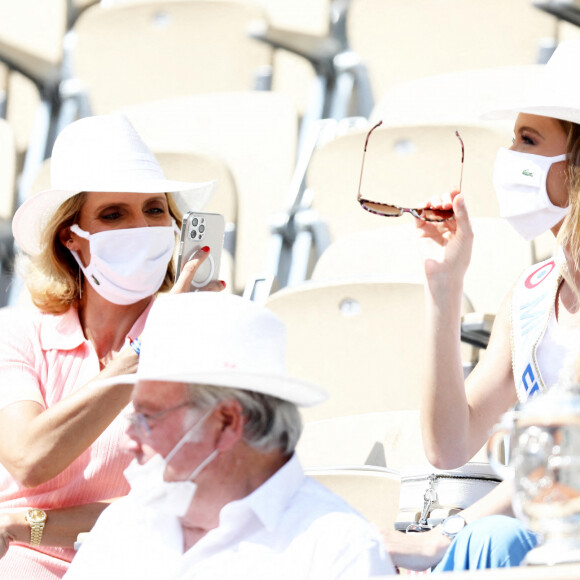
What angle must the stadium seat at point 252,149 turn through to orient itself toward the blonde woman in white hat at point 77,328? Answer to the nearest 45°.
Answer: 0° — it already faces them

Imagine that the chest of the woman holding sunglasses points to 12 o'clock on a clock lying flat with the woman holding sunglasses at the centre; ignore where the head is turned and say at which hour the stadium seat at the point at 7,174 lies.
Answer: The stadium seat is roughly at 3 o'clock from the woman holding sunglasses.

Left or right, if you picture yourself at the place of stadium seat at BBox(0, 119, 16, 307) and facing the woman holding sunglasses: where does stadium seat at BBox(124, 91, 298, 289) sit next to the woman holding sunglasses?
left

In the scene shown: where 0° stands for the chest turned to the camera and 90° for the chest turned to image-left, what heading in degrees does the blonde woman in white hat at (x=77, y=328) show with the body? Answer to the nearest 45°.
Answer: approximately 315°

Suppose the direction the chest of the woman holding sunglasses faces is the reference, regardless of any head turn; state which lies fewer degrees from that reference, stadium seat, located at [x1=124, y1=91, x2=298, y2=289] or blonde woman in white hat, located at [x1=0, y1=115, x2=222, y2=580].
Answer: the blonde woman in white hat

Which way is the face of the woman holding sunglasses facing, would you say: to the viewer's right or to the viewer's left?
to the viewer's left

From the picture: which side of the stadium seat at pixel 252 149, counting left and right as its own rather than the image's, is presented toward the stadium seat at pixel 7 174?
right

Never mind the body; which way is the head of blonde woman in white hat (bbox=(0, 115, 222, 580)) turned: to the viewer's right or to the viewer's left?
to the viewer's right

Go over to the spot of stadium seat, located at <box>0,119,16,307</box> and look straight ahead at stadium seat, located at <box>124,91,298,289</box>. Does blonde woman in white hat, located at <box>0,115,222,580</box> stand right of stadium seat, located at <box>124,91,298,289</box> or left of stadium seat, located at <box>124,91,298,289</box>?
right

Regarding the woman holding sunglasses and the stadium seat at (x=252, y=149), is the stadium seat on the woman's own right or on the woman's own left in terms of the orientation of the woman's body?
on the woman's own right

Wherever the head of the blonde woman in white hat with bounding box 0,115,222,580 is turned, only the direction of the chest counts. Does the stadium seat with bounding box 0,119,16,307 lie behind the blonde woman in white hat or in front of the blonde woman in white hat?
behind
